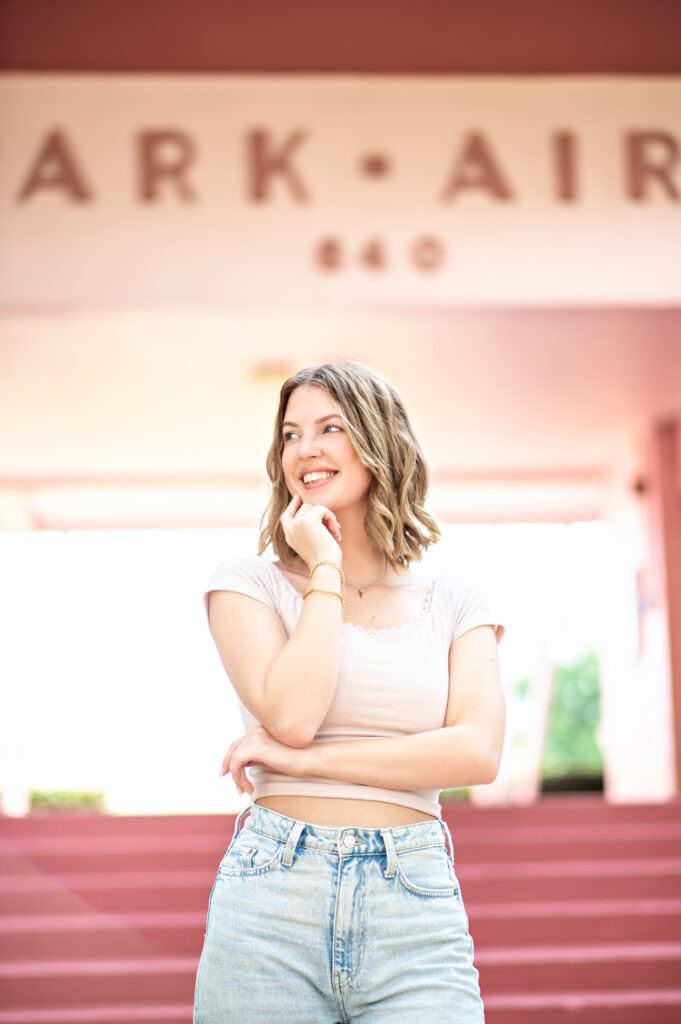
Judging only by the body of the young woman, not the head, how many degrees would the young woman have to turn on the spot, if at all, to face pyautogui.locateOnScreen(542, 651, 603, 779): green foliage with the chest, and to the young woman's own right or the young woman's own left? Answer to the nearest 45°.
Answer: approximately 180°

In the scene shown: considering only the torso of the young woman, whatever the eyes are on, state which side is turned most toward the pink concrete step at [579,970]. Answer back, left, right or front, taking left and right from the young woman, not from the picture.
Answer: back

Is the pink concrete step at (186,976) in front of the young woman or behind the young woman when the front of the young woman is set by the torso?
behind

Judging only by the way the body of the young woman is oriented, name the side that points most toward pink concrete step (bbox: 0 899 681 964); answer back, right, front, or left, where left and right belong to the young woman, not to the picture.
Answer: back

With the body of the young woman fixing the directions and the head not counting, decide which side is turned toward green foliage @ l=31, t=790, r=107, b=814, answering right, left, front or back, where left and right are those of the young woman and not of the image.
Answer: back

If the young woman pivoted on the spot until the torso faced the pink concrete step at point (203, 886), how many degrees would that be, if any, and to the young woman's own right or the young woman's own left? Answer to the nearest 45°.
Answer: approximately 180°

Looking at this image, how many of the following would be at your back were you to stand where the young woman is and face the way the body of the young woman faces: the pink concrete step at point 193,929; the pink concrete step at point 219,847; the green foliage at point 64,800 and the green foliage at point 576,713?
4

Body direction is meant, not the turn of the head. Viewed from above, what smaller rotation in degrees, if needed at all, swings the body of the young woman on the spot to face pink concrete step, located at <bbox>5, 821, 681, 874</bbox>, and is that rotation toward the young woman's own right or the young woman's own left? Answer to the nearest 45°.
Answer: approximately 180°

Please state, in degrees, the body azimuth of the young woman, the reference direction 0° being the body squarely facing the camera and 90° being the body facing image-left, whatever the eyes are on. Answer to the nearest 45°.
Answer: approximately 0°
